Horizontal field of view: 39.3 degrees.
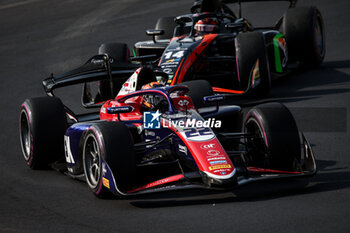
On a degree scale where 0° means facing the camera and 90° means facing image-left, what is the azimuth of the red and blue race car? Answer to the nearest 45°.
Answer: approximately 315°
